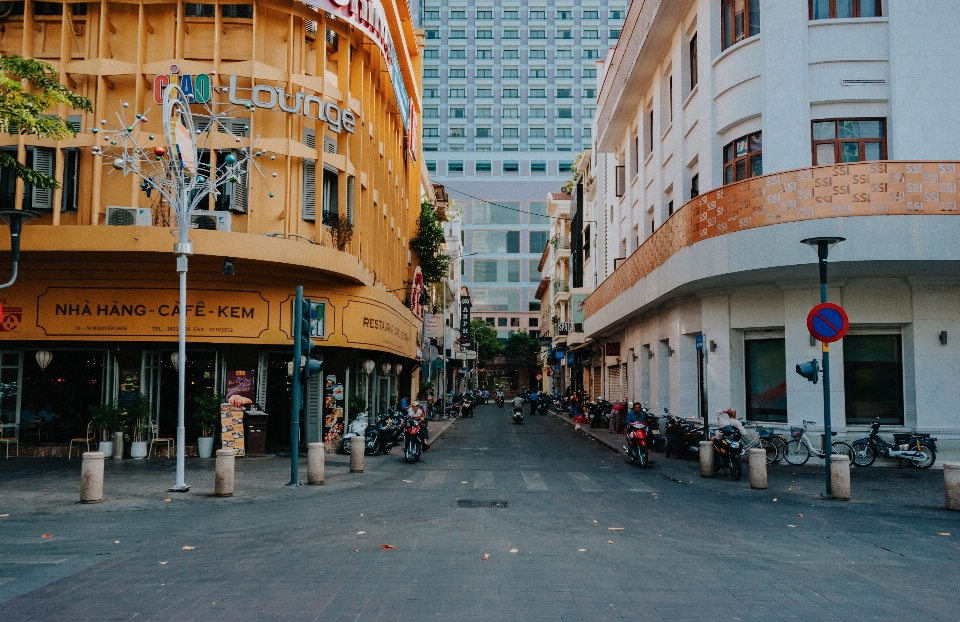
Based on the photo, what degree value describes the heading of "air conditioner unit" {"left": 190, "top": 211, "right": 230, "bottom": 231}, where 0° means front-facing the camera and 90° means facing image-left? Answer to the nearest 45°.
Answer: approximately 0°

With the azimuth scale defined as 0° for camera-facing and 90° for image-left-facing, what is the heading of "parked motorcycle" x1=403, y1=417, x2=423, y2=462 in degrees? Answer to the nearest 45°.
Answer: approximately 0°

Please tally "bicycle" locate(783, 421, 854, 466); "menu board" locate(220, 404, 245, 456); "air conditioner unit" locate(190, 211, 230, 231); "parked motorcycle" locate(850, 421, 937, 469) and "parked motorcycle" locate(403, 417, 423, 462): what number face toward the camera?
3

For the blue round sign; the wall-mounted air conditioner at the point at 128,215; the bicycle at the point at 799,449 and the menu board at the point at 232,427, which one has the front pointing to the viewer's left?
the bicycle

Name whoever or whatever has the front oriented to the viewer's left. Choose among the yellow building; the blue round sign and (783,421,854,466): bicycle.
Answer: the bicycle
